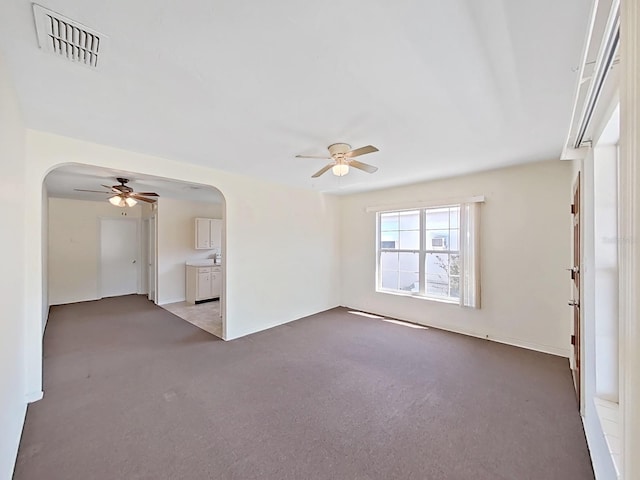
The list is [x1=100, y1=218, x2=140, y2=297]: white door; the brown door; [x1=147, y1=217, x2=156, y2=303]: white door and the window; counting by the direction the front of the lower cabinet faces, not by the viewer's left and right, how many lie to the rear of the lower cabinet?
2

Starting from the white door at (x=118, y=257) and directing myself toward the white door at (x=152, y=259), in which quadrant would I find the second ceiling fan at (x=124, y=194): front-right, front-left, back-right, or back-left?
front-right

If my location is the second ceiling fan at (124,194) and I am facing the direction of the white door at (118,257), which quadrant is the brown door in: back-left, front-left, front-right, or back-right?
back-right

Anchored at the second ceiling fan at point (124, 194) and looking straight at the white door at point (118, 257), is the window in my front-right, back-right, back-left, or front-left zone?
back-right
